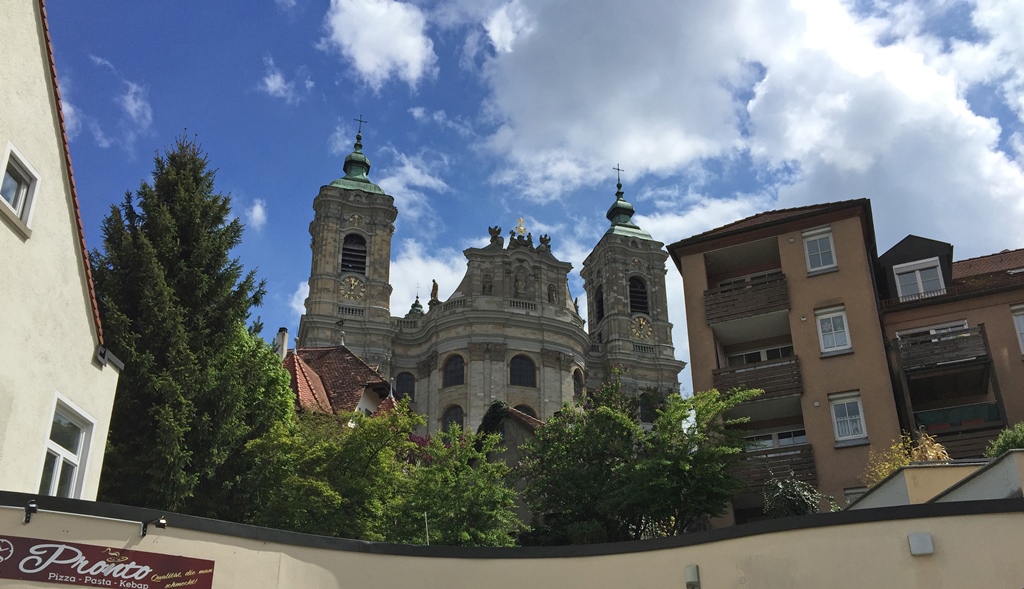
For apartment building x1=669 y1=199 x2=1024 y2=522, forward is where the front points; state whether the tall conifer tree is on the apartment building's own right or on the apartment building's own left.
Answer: on the apartment building's own right

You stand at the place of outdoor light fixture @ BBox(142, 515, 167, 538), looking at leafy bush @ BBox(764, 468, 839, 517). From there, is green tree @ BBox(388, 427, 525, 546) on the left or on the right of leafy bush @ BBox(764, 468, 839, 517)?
left

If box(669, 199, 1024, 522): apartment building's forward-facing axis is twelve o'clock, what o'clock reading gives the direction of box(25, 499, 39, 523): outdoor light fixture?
The outdoor light fixture is roughly at 1 o'clock from the apartment building.

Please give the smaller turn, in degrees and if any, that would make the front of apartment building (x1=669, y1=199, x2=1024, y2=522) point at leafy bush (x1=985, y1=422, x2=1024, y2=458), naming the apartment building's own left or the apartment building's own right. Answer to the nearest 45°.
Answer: approximately 45° to the apartment building's own left

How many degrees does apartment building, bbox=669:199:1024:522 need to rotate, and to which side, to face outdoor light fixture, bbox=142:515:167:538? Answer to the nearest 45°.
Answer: approximately 45° to its right

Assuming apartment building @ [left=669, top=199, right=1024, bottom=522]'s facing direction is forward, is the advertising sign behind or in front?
in front

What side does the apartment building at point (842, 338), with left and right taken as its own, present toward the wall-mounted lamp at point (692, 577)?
front

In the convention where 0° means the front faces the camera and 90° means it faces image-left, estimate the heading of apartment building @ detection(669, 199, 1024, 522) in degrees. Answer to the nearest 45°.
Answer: approximately 0°

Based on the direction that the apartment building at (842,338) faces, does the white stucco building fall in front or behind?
in front

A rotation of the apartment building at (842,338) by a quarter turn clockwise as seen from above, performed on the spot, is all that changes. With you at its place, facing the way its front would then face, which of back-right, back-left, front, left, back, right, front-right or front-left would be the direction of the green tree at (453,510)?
front-left
